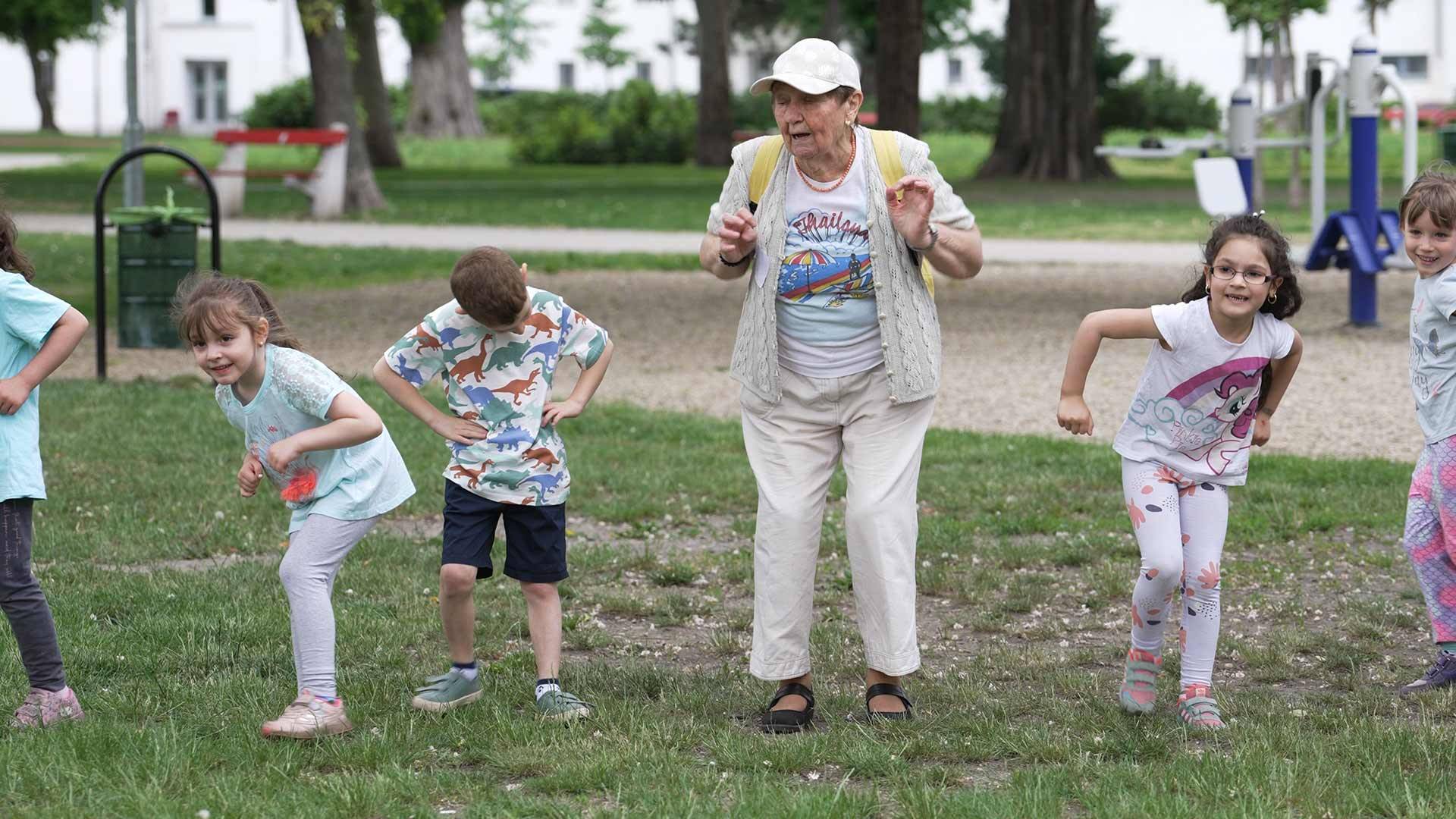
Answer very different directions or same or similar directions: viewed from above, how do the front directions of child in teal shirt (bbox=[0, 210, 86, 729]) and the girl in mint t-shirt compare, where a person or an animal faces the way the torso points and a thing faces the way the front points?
same or similar directions

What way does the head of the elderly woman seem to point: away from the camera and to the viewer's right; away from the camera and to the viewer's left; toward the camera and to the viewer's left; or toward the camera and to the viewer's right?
toward the camera and to the viewer's left

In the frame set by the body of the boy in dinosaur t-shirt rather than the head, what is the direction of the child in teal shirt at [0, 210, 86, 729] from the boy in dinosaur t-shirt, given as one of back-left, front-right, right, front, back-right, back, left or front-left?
right

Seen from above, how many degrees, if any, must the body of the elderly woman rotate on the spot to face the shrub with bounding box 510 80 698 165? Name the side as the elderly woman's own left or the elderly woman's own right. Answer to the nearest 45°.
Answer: approximately 180°

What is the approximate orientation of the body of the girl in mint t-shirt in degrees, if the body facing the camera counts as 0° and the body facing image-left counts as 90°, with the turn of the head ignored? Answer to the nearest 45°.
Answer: approximately 45°

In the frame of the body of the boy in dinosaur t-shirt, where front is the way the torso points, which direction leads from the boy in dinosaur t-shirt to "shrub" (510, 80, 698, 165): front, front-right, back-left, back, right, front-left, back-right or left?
back

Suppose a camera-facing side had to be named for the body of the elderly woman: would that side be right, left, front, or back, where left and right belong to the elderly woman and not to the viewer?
front
